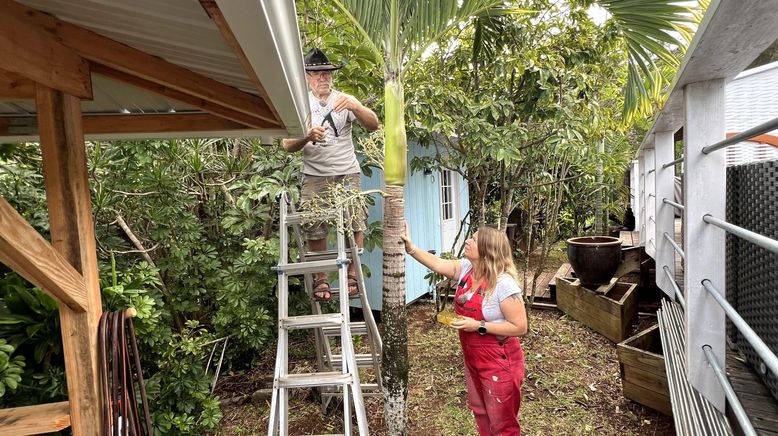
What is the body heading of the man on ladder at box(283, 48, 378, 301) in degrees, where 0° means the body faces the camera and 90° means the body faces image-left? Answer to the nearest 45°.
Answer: approximately 0°

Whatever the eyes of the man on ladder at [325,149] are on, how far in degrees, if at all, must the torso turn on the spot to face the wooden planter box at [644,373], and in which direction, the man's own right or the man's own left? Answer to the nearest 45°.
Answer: approximately 90° to the man's own left

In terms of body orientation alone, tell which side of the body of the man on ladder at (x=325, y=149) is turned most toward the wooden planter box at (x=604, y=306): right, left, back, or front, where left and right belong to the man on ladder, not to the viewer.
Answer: left

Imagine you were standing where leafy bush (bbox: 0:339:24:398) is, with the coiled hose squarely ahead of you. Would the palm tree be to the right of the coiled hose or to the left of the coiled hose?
left

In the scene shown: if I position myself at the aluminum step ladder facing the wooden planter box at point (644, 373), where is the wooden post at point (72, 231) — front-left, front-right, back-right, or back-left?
back-right

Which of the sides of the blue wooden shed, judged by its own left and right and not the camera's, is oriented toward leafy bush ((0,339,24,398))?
right

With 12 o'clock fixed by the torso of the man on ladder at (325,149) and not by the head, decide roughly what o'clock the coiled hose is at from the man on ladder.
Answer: The coiled hose is roughly at 1 o'clock from the man on ladder.

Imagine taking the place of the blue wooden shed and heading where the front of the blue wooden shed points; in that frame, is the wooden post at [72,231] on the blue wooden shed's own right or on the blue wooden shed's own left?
on the blue wooden shed's own right

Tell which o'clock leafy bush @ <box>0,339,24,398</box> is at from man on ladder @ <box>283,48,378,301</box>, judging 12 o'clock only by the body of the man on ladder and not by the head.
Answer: The leafy bush is roughly at 2 o'clock from the man on ladder.

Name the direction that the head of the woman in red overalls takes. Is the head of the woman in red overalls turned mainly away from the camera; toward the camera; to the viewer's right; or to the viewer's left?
to the viewer's left

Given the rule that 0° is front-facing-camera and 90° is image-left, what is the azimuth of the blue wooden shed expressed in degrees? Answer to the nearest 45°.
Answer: approximately 315°

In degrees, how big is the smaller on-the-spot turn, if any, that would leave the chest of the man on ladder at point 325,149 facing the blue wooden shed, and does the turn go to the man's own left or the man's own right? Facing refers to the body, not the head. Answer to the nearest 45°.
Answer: approximately 135° to the man's own left
